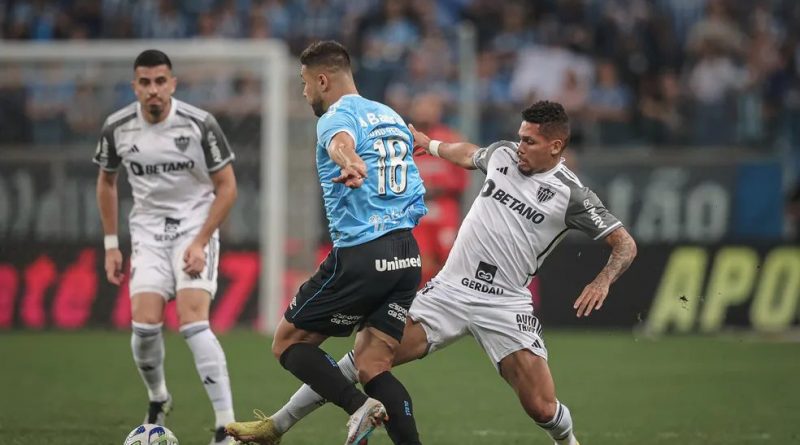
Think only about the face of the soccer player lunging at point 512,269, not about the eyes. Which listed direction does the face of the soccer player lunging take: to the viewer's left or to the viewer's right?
to the viewer's left

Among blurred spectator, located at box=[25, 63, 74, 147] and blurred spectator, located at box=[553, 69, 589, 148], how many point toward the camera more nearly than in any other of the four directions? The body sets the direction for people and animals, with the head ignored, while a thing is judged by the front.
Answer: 2

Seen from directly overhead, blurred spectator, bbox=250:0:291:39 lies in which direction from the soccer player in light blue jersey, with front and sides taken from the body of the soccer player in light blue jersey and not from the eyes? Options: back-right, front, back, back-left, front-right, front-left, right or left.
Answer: front-right

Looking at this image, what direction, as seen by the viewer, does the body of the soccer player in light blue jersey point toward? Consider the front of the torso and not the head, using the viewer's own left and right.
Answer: facing away from the viewer and to the left of the viewer

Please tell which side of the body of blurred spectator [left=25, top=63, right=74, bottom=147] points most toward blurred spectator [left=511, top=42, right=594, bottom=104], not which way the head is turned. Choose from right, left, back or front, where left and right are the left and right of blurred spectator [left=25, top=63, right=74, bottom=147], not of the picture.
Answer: left

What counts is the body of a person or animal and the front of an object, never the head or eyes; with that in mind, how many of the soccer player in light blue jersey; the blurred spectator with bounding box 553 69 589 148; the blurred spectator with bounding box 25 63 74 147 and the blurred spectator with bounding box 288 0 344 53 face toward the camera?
3

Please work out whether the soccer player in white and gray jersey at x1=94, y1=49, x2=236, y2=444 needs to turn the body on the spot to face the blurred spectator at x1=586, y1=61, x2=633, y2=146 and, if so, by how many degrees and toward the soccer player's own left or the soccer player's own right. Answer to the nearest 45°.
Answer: approximately 135° to the soccer player's own left

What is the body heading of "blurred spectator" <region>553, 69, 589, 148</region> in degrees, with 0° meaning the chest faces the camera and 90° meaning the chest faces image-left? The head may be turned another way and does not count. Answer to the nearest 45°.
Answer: approximately 0°

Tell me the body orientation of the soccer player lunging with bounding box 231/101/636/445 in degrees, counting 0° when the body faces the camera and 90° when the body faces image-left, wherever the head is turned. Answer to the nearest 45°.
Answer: approximately 45°

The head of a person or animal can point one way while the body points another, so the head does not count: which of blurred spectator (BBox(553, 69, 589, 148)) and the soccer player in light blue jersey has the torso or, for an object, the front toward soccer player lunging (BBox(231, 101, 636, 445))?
the blurred spectator

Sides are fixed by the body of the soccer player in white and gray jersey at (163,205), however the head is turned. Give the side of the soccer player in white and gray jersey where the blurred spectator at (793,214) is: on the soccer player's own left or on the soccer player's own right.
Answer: on the soccer player's own left

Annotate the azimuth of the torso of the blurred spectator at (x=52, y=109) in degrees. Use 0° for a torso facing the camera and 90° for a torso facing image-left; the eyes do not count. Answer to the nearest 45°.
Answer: approximately 0°

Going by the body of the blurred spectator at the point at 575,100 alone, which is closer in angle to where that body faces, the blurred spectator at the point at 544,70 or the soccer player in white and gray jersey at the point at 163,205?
the soccer player in white and gray jersey
